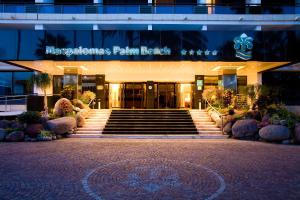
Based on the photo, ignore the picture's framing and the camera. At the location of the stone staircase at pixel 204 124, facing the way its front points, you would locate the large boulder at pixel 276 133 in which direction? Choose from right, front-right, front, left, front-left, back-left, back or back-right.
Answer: front-left

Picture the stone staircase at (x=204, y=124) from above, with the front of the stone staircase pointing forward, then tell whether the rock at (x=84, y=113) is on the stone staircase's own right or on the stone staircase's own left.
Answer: on the stone staircase's own right

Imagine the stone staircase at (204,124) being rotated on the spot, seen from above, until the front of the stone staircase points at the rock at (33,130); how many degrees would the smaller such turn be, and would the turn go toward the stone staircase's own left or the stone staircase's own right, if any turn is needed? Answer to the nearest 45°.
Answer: approximately 45° to the stone staircase's own right

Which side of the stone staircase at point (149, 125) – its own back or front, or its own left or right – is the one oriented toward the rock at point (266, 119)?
left

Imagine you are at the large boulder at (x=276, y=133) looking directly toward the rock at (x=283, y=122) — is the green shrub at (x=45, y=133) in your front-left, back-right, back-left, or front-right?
back-left

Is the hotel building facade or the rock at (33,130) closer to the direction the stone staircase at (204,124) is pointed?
the rock

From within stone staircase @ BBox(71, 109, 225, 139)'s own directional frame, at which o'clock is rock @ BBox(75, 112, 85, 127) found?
The rock is roughly at 3 o'clock from the stone staircase.

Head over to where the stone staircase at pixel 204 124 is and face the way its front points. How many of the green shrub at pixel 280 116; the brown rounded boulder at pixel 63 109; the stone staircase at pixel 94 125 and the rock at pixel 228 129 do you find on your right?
2

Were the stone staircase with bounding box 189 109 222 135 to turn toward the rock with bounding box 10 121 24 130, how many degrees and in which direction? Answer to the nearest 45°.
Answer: approximately 45° to its right

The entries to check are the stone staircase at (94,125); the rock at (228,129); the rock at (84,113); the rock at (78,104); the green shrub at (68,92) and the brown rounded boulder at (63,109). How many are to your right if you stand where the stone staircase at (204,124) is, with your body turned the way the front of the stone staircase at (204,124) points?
5

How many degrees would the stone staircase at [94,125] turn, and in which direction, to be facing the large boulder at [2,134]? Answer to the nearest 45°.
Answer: approximately 45° to its right

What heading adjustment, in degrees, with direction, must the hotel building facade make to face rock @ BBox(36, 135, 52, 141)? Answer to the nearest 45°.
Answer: approximately 45° to its right

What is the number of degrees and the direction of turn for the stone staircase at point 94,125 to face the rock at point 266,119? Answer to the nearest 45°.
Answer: approximately 90° to its left

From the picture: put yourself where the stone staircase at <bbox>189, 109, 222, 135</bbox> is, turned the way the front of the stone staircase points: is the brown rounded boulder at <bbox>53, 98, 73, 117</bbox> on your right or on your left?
on your right

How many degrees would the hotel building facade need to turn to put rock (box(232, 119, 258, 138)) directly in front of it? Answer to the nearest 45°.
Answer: approximately 45° to its left
